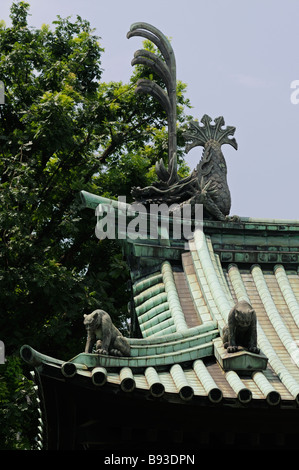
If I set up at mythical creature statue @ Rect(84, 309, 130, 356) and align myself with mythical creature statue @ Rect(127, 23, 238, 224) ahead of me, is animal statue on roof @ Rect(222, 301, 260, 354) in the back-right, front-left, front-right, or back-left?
front-right

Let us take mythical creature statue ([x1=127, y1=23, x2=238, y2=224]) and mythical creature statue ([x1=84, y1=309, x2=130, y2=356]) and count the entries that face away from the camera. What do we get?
0

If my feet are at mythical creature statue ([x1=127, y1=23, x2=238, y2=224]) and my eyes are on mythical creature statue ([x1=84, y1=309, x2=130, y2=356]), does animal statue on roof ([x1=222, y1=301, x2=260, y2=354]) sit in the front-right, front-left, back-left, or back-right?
front-left

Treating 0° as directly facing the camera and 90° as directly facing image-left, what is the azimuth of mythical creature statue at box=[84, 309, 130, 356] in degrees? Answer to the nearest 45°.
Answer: approximately 45°

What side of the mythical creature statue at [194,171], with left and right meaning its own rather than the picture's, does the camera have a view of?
left

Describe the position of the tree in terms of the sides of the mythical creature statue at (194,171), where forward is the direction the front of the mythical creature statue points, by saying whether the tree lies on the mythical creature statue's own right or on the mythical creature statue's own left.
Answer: on the mythical creature statue's own right

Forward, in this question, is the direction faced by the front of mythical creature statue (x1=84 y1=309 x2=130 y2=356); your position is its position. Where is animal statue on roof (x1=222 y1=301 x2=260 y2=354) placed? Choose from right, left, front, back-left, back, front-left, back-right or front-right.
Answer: back-left
